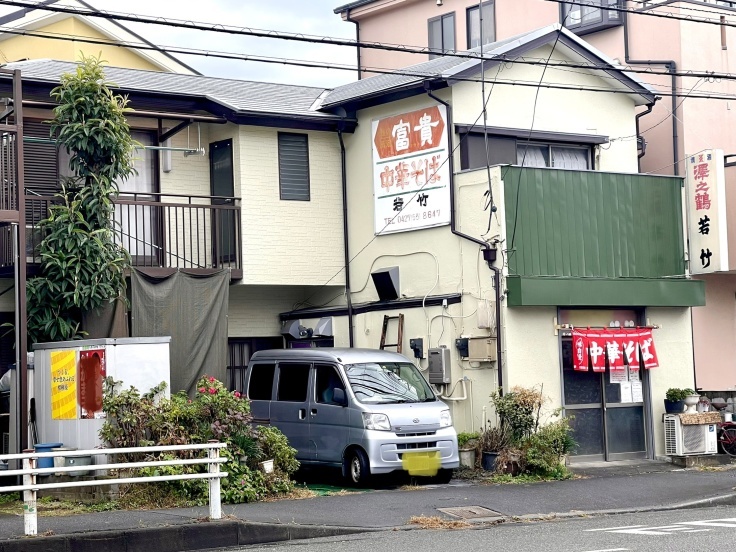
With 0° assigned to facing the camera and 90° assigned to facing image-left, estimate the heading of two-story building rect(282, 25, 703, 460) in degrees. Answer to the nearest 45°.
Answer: approximately 315°

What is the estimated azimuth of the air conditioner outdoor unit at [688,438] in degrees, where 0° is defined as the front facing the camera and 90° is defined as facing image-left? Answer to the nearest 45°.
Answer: approximately 315°

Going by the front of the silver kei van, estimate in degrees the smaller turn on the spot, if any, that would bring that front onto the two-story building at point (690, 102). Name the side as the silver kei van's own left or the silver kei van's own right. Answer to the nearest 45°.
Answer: approximately 90° to the silver kei van's own left

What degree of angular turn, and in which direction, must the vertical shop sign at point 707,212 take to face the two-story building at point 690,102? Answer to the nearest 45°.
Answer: approximately 135° to its right

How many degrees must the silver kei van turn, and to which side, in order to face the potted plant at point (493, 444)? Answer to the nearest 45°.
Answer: approximately 45° to its left

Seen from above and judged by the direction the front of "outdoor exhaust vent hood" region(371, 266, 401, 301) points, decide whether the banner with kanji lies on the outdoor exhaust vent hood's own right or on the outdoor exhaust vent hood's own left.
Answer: on the outdoor exhaust vent hood's own left

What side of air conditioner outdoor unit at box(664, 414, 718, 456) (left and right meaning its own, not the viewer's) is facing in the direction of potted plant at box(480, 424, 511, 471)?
right

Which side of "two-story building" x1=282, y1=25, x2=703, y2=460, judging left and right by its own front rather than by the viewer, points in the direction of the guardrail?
right

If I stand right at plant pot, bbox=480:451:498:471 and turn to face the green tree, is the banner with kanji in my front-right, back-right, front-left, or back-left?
back-right

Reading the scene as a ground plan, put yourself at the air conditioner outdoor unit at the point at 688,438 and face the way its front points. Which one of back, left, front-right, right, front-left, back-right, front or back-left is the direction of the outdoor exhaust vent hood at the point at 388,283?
back-right

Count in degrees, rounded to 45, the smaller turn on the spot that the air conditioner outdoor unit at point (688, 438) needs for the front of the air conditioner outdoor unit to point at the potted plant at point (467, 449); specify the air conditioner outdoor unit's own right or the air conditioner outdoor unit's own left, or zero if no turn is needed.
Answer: approximately 90° to the air conditioner outdoor unit's own right
